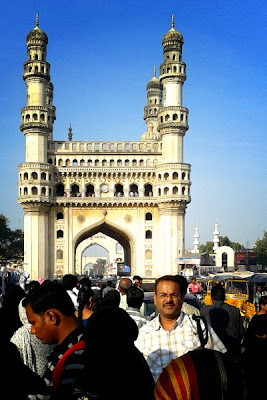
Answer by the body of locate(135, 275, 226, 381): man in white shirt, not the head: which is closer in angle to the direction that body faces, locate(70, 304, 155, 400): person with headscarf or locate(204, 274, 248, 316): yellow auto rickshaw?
the person with headscarf

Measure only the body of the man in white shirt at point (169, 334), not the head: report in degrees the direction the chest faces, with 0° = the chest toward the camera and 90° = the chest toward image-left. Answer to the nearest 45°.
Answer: approximately 0°

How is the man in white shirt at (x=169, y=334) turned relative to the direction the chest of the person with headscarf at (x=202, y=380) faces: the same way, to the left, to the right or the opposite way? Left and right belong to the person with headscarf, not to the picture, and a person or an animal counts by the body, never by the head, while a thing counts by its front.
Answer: the opposite way

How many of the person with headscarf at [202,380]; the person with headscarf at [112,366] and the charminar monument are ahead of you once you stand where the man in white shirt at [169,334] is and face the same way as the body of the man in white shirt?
2

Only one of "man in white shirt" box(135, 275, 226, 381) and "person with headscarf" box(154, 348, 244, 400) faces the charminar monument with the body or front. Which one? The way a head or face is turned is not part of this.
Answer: the person with headscarf

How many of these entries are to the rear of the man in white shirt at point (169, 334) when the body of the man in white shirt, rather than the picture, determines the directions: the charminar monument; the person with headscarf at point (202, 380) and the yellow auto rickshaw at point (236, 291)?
2

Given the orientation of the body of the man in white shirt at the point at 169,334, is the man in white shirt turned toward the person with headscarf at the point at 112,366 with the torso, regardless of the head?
yes

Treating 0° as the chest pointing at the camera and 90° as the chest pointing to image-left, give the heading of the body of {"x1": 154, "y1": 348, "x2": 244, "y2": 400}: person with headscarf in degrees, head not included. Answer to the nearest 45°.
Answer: approximately 180°

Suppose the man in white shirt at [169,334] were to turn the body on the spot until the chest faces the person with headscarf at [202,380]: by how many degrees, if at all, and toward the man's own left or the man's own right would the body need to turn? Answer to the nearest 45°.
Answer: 0° — they already face them

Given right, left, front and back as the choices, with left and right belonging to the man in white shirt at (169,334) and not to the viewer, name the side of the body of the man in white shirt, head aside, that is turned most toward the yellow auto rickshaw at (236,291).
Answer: back

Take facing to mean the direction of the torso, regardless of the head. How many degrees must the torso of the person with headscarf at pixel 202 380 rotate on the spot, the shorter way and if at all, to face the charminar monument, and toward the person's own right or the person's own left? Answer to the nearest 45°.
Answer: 0° — they already face it

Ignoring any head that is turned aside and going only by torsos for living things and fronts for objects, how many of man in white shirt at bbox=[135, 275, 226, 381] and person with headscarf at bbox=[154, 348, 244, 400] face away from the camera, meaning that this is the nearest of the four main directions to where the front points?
1

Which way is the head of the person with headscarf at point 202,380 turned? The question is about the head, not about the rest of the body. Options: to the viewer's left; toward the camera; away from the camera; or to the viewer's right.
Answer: away from the camera

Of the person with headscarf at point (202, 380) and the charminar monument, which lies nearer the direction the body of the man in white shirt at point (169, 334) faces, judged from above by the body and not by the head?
the person with headscarf

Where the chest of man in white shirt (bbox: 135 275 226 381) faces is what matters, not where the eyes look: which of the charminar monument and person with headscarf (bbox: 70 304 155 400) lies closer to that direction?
the person with headscarf
